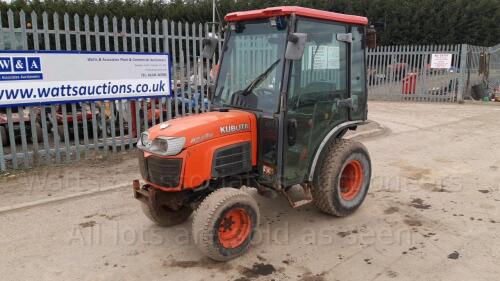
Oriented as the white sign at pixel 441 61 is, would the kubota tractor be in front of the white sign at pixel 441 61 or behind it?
in front

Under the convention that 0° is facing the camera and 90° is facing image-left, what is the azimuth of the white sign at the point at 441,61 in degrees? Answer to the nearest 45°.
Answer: approximately 0°

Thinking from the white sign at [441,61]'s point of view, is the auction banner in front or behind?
in front

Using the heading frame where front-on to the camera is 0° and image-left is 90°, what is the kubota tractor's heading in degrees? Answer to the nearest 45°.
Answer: approximately 45°

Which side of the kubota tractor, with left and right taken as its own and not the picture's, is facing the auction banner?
right

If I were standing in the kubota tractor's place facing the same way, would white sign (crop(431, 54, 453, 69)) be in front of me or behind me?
behind
